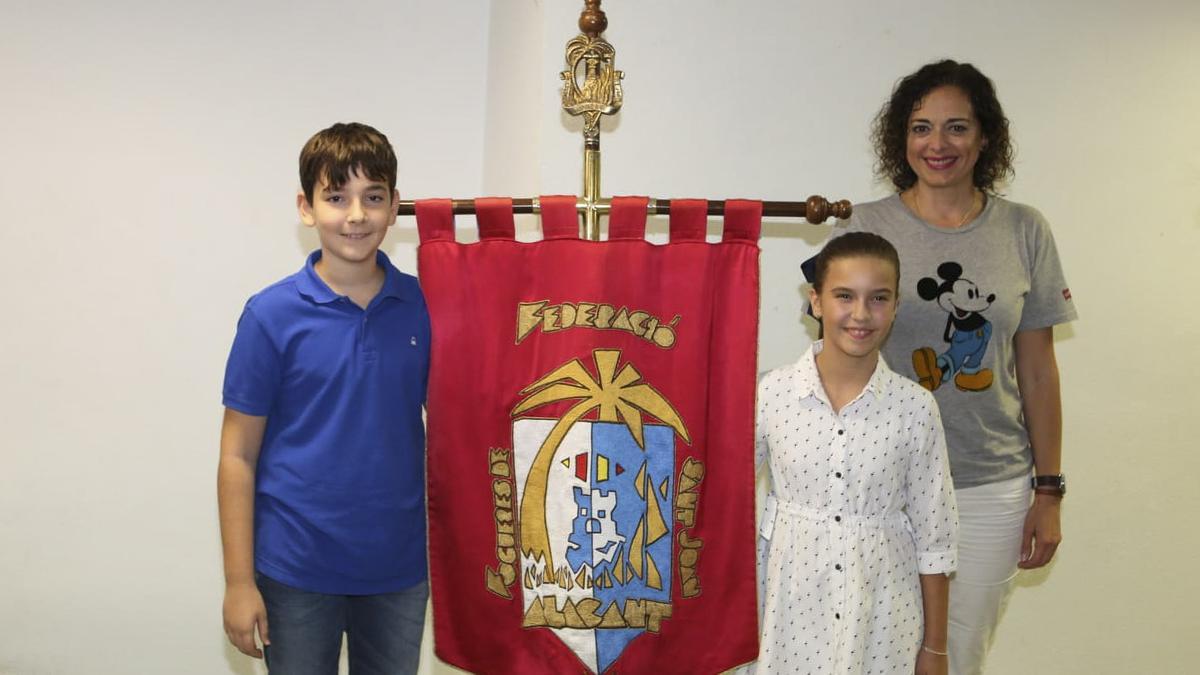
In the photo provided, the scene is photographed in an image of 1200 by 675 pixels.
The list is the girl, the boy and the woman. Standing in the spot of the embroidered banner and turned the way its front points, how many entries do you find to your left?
2

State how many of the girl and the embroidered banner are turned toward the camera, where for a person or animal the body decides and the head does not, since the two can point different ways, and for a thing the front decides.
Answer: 2

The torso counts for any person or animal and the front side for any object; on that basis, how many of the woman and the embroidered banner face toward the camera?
2

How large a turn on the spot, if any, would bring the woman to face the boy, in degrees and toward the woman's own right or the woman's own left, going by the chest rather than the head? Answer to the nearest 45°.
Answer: approximately 45° to the woman's own right

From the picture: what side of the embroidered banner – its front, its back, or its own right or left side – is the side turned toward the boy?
right

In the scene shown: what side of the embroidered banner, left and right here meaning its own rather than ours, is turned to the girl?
left

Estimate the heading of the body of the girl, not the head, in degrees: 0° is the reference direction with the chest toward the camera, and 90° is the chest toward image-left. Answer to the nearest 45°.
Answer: approximately 0°

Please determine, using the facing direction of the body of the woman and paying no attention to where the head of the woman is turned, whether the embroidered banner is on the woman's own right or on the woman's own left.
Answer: on the woman's own right

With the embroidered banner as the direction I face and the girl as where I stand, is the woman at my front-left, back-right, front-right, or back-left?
back-right

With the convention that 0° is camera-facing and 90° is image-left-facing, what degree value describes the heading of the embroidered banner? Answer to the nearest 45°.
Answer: approximately 0°
